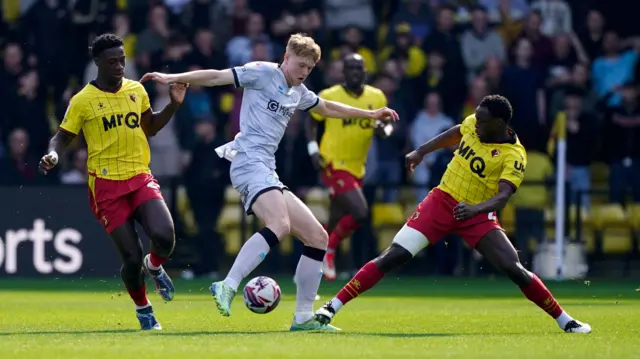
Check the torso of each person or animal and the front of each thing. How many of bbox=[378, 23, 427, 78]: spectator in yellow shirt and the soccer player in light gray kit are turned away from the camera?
0

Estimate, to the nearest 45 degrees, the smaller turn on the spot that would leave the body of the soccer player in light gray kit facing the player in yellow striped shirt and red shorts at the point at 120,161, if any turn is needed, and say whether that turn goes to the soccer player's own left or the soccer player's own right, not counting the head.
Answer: approximately 135° to the soccer player's own right

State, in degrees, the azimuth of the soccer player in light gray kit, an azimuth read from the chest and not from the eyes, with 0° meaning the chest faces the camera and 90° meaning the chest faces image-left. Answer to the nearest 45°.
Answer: approximately 315°

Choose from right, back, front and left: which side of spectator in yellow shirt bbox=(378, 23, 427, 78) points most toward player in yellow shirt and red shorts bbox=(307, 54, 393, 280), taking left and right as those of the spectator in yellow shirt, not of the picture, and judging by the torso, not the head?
front

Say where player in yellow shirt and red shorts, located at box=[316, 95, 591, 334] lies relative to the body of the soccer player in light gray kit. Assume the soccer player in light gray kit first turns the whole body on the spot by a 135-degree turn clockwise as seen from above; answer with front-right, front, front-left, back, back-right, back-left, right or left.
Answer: back

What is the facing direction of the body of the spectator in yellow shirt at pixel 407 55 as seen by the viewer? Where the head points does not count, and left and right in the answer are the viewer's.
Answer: facing the viewer

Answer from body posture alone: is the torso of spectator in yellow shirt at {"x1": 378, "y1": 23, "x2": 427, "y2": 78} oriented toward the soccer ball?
yes

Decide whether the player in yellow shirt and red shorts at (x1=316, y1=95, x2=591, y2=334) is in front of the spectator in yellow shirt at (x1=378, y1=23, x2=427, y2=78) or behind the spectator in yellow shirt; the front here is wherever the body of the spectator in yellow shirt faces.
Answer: in front

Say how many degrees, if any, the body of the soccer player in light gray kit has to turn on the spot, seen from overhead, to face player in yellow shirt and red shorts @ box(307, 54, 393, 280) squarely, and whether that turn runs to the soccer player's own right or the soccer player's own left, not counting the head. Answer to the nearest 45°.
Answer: approximately 135° to the soccer player's own left
